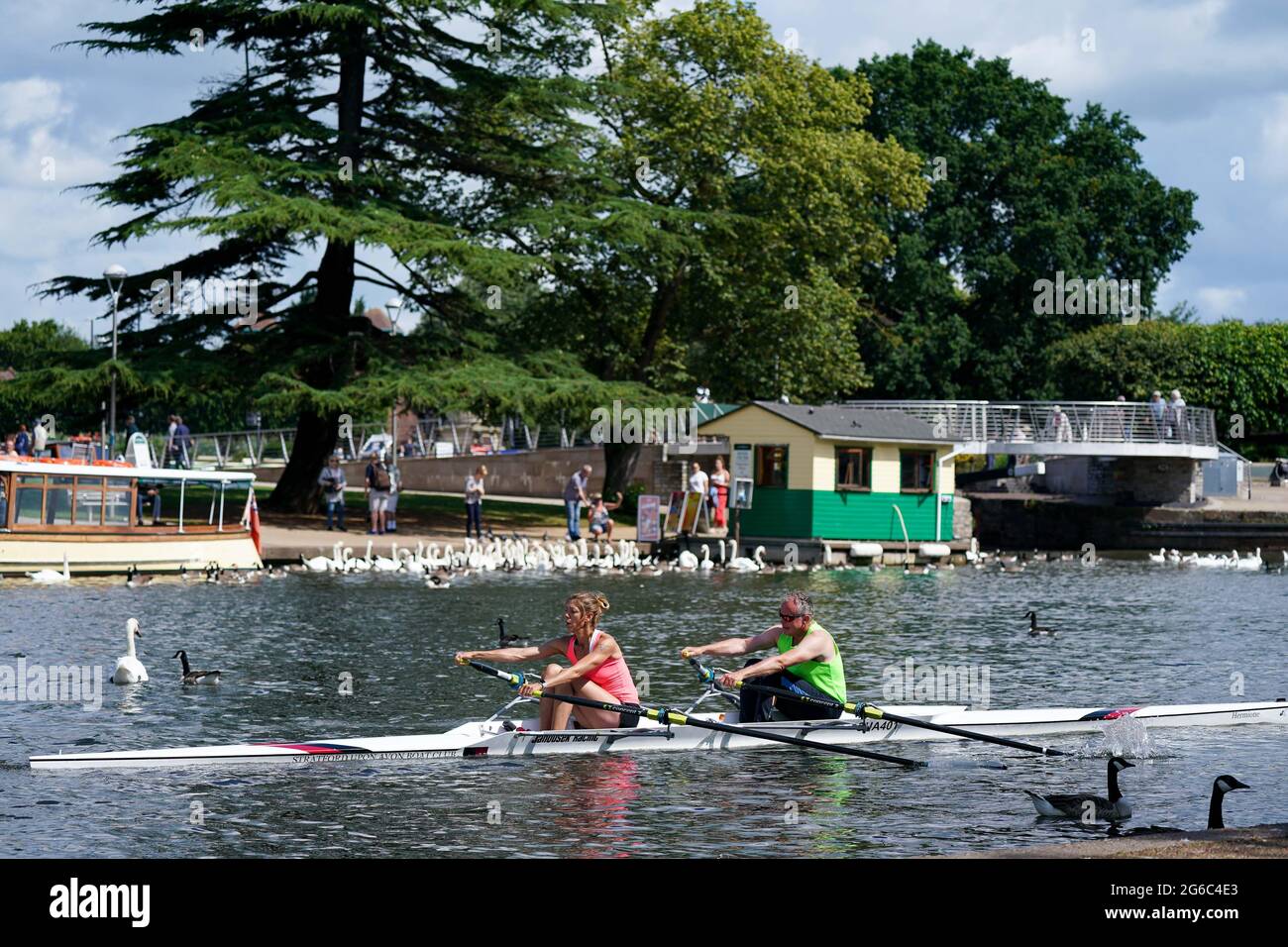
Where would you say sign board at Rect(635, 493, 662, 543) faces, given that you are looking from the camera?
facing the viewer

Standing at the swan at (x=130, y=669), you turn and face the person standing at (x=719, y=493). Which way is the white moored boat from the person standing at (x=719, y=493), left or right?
left

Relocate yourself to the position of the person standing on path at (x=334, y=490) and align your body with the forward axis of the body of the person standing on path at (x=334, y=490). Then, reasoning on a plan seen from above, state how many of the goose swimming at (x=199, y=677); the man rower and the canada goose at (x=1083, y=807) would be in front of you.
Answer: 3

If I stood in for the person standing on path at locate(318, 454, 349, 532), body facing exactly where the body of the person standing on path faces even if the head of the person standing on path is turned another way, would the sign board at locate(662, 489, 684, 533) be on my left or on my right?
on my left

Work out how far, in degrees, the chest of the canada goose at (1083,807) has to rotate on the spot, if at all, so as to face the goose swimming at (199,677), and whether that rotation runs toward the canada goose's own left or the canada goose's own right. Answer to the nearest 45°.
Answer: approximately 135° to the canada goose's own left

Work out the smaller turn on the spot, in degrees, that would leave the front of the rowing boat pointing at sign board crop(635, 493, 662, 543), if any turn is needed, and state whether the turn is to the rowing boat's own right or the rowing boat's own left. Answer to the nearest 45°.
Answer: approximately 90° to the rowing boat's own left

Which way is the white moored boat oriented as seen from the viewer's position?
to the viewer's left

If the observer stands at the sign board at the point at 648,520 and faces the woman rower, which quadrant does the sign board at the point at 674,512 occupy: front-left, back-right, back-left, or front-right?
back-left

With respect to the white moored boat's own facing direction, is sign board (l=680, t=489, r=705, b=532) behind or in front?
behind

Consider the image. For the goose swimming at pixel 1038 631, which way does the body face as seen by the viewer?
to the viewer's left

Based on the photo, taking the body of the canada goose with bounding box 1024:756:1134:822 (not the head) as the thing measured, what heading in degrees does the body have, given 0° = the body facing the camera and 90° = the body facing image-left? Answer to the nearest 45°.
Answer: approximately 270°

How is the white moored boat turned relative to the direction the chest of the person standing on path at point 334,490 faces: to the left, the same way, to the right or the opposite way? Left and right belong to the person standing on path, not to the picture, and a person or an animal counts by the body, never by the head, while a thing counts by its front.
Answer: to the right

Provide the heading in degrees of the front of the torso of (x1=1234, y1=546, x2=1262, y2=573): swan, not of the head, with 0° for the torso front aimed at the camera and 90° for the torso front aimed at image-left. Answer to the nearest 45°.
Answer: approximately 270°

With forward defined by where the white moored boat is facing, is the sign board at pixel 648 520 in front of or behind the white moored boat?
behind

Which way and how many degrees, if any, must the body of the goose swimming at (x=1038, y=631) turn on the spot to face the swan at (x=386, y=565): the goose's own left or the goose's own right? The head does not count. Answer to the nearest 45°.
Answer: approximately 45° to the goose's own right

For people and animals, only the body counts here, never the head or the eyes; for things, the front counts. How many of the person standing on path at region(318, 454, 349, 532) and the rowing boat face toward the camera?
1

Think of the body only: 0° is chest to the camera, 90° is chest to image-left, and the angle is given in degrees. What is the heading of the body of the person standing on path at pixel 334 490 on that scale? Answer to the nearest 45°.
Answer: approximately 0°
